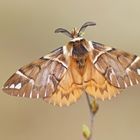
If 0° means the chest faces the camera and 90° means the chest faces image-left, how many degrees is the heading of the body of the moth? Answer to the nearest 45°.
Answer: approximately 180°
